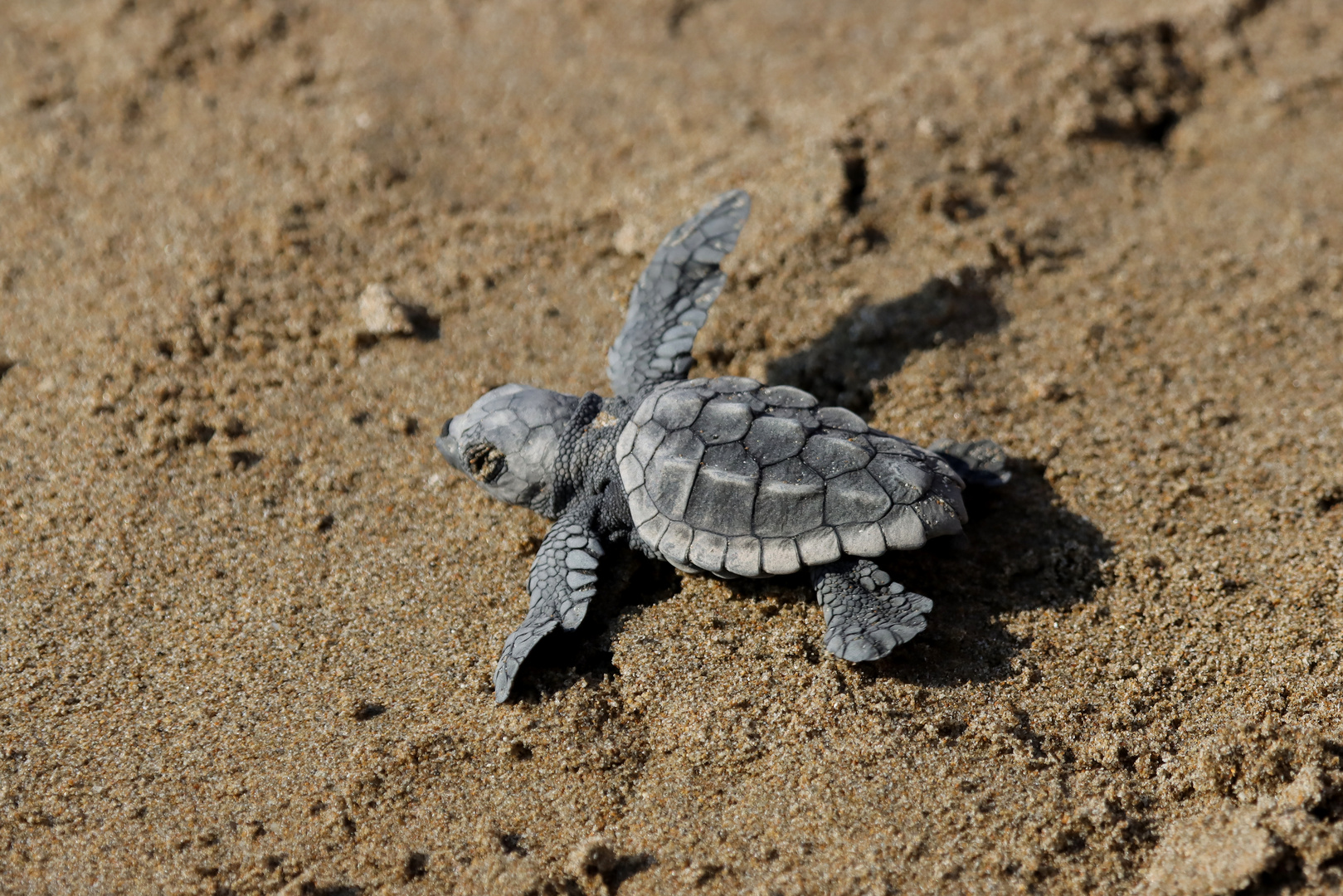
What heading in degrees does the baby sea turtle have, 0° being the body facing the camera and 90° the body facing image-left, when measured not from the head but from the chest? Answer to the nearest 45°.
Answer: approximately 90°
